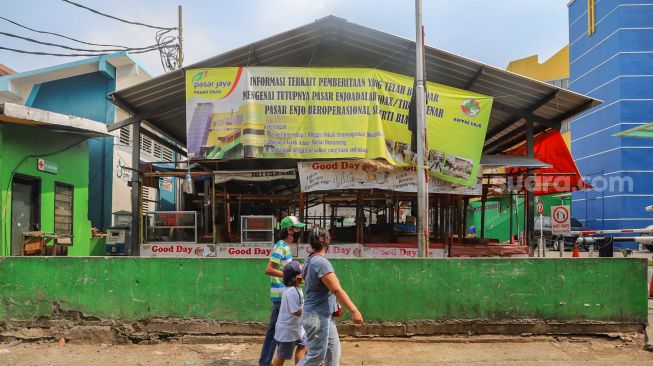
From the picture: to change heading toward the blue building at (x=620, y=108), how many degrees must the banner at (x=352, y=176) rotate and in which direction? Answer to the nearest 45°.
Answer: approximately 135° to its left

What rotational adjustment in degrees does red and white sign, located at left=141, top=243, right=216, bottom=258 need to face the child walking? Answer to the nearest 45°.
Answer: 0° — it already faces them

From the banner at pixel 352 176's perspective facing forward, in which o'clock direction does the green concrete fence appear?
The green concrete fence is roughly at 12 o'clock from the banner.

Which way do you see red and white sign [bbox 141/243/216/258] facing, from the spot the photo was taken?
facing the viewer

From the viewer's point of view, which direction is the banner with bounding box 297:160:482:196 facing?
toward the camera

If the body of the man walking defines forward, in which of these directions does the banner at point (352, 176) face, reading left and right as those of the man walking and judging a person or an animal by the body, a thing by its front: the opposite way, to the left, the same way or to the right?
to the right

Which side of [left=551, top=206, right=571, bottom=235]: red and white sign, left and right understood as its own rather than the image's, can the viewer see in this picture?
front

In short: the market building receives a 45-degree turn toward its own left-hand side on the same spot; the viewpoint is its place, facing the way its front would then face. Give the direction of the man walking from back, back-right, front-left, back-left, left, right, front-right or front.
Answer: front-right

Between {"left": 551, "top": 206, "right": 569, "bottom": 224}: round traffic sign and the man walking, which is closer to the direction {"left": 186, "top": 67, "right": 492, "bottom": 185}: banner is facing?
the man walking

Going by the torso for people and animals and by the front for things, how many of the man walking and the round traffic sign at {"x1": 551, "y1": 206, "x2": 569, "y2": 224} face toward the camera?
1
